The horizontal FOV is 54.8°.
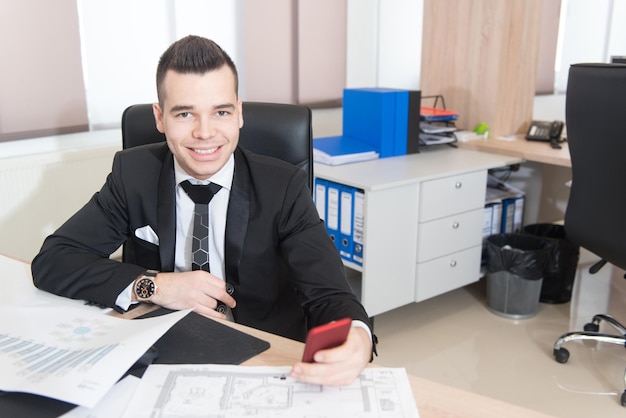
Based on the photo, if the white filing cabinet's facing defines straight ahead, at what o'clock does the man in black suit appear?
The man in black suit is roughly at 2 o'clock from the white filing cabinet.

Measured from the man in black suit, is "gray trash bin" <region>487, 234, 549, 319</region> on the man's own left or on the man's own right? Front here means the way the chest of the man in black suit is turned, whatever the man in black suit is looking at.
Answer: on the man's own left

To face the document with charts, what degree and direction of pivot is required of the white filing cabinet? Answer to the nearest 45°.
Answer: approximately 45° to its right

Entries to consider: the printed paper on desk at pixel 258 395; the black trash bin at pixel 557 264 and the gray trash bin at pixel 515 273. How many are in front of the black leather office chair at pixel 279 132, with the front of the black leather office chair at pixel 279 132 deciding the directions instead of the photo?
1

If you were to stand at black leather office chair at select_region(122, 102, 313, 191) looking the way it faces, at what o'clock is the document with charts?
The document with charts is roughly at 1 o'clock from the black leather office chair.

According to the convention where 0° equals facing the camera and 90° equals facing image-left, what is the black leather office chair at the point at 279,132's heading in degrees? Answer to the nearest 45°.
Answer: approximately 0°

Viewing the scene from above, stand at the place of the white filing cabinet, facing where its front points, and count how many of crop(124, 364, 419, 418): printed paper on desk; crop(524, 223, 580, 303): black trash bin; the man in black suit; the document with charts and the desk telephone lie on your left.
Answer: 2

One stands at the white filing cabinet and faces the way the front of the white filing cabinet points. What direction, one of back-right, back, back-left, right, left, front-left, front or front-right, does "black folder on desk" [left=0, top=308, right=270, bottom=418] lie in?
front-right

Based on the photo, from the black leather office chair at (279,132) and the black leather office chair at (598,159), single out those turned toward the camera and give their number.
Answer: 1

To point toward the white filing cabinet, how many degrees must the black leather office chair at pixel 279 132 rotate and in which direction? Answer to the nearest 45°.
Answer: approximately 135° to its left

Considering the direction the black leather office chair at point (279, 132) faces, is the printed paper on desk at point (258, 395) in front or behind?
in front

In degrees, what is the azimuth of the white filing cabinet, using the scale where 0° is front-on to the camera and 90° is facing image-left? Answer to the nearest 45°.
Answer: approximately 315°

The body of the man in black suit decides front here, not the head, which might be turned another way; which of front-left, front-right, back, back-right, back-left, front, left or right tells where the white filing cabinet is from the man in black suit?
back-left

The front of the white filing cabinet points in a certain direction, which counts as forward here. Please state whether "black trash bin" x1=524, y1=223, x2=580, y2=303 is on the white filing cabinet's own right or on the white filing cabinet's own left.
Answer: on the white filing cabinet's own left
